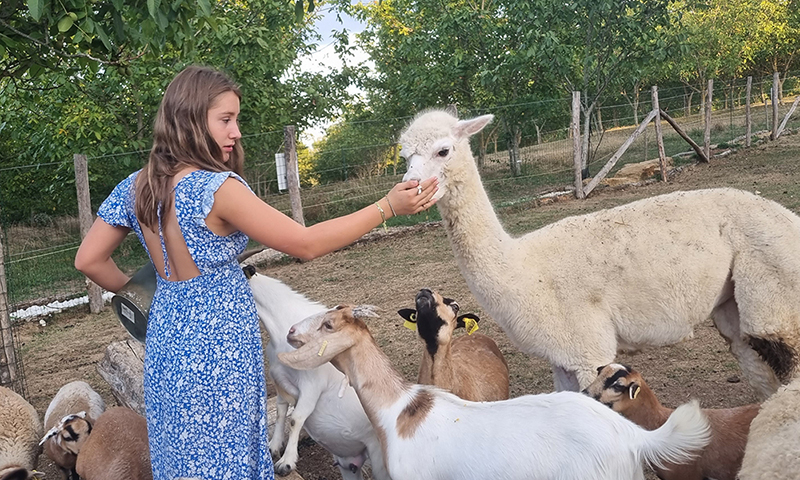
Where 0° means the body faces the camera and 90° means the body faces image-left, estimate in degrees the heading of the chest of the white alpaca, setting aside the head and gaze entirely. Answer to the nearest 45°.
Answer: approximately 90°

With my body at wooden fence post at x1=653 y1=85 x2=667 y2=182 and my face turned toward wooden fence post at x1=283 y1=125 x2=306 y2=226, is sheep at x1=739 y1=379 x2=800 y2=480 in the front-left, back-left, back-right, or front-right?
front-left

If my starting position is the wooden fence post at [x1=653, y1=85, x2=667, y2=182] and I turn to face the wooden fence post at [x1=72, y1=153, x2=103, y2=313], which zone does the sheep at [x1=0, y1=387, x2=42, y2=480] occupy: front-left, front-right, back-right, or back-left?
front-left

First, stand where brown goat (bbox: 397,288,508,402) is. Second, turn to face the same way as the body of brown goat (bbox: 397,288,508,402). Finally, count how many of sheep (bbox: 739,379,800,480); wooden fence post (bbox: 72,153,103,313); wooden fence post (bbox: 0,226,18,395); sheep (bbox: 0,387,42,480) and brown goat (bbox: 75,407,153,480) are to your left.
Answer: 1

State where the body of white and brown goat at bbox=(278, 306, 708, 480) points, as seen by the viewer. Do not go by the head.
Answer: to the viewer's left

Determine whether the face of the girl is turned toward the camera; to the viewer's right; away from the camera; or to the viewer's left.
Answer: to the viewer's right

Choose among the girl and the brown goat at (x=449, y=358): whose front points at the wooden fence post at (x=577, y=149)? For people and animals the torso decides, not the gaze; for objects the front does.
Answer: the girl

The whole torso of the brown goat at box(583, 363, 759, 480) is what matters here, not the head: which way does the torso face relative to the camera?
to the viewer's left

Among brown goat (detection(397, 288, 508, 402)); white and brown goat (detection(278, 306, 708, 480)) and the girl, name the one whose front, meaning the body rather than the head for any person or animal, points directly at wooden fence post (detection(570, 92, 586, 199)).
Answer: the girl

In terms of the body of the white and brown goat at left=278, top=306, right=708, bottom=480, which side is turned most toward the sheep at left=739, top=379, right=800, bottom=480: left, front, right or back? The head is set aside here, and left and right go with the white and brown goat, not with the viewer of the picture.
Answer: back

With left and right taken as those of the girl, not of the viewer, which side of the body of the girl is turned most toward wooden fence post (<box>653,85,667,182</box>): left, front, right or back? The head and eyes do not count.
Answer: front

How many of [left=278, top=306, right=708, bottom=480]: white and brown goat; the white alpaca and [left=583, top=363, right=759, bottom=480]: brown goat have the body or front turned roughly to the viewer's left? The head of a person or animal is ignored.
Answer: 3
